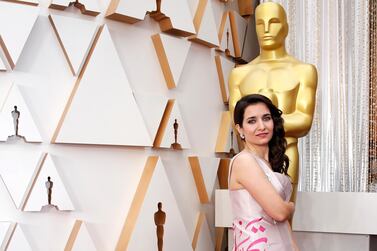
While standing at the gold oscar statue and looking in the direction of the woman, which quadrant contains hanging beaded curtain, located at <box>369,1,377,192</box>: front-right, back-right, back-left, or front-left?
back-left

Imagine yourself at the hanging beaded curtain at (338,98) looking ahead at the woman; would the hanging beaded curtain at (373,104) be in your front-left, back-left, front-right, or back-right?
back-left

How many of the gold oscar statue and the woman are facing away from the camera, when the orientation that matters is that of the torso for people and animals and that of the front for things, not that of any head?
0

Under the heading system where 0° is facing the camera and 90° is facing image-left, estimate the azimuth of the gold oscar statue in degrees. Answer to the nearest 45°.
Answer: approximately 0°

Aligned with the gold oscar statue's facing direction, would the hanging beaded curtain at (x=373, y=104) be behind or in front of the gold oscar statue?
behind
